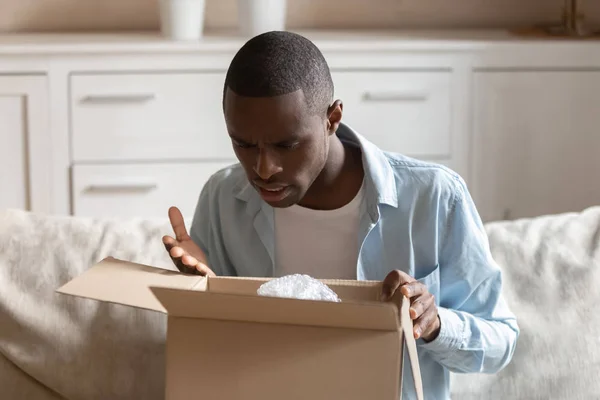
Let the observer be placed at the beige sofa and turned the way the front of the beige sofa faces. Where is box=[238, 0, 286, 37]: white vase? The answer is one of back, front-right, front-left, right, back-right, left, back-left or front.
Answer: back

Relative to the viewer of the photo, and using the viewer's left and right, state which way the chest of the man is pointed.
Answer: facing the viewer and to the left of the viewer

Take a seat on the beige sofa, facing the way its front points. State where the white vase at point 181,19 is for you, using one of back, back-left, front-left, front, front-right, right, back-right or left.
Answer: back

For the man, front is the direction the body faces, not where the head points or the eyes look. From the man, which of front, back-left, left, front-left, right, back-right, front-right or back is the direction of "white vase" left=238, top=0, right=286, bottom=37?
back-right

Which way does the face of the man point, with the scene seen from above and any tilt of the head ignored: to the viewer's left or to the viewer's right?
to the viewer's left

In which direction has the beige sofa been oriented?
toward the camera
